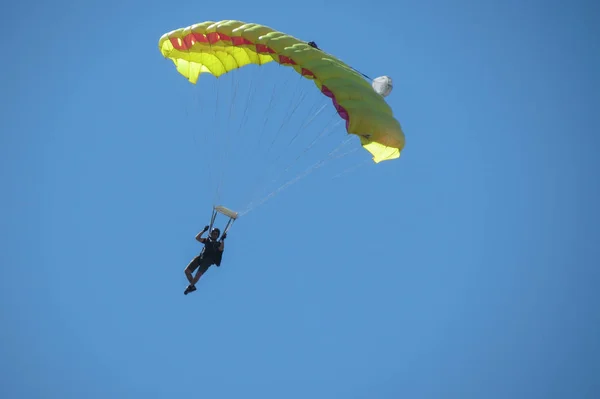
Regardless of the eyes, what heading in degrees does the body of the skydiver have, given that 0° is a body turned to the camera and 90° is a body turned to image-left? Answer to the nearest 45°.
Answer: approximately 45°
